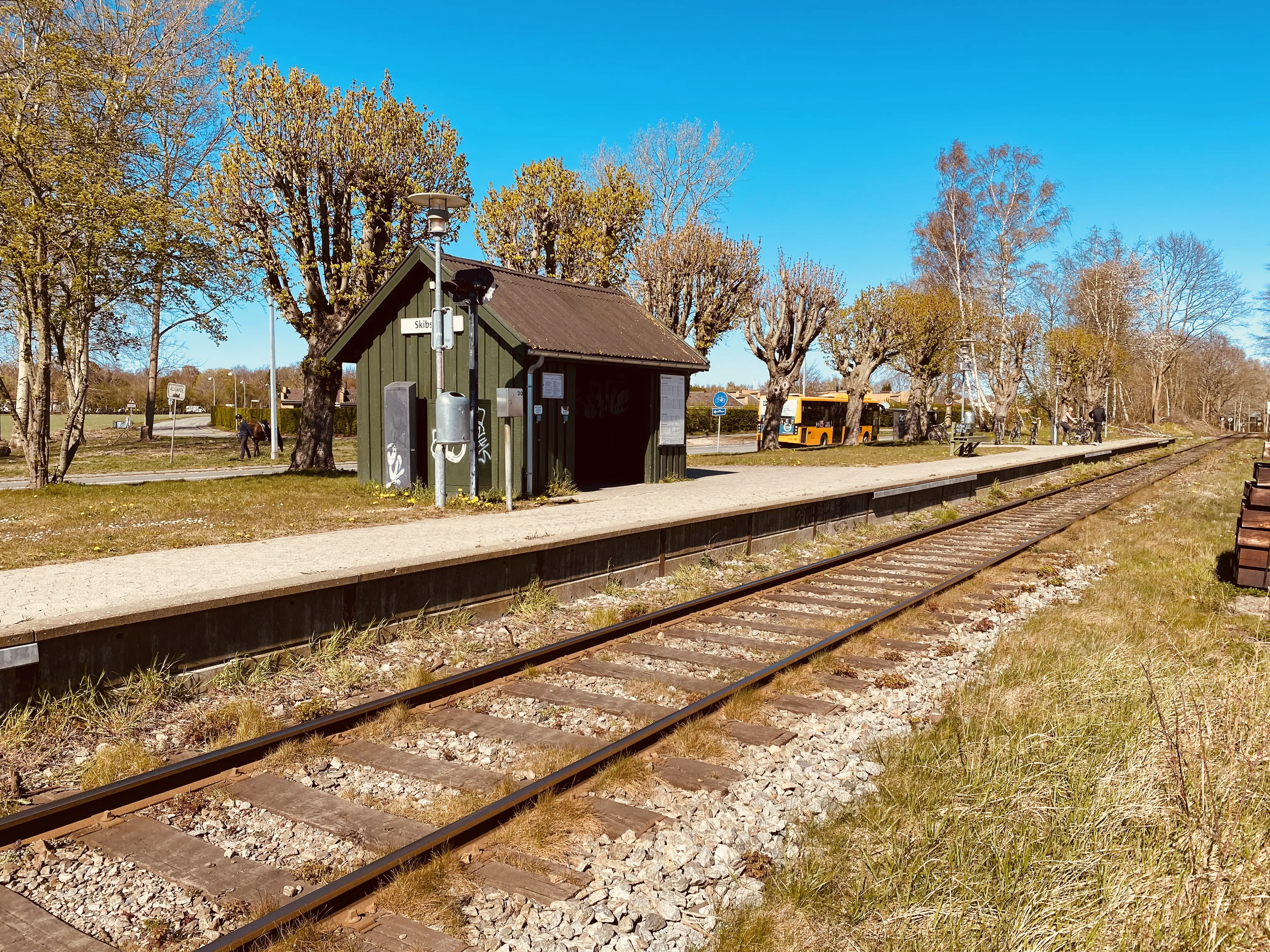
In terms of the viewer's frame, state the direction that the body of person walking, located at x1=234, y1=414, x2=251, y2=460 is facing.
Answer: to the viewer's left

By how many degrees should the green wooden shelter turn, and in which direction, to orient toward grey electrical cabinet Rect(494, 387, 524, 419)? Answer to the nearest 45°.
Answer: approximately 45° to its right

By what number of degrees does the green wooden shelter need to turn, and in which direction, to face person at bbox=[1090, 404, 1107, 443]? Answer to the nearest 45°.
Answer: approximately 90° to its left

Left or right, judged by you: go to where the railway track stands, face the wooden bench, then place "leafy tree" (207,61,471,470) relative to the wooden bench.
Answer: left

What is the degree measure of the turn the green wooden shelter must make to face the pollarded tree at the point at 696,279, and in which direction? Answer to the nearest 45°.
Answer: approximately 135° to its left

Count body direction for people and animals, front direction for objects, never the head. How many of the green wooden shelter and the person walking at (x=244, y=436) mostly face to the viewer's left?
1

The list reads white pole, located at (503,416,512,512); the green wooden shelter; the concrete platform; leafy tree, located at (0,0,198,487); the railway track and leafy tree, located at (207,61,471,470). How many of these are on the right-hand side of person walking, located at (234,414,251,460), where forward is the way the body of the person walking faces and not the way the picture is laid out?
0

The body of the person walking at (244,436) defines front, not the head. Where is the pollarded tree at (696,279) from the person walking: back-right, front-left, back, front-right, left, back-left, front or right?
back

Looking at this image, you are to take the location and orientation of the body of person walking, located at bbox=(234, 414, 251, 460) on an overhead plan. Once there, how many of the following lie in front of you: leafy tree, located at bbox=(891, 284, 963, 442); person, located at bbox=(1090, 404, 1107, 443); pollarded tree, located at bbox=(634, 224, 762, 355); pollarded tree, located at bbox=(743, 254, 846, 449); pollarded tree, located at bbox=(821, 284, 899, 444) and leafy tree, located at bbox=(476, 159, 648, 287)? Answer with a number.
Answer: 0

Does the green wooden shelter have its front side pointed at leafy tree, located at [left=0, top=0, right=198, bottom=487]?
no

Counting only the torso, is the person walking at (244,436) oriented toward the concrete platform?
no
